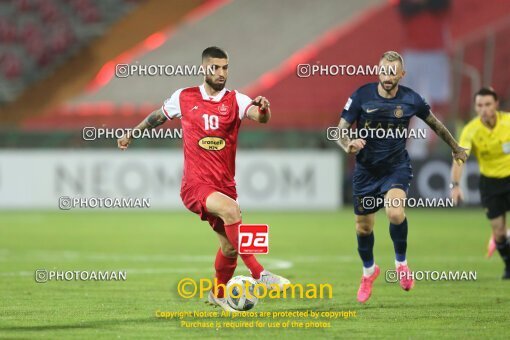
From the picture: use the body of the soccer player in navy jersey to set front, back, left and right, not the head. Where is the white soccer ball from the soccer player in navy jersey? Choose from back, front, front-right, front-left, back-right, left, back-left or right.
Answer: front-right

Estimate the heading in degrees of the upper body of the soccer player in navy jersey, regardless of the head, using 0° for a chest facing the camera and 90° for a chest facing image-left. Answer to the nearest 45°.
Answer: approximately 0°

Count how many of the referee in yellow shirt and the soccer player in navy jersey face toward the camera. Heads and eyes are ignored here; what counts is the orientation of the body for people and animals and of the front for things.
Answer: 2

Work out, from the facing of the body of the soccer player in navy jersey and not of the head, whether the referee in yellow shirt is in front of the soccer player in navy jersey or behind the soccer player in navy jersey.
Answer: behind

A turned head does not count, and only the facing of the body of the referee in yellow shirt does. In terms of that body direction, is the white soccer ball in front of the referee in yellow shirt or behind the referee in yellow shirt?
in front
